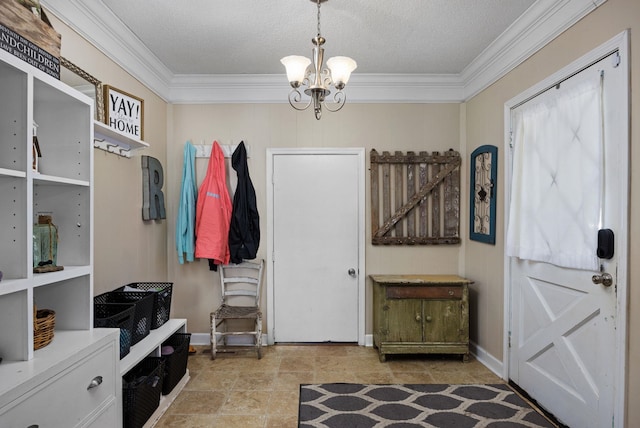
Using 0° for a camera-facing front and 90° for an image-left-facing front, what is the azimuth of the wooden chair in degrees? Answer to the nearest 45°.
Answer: approximately 0°

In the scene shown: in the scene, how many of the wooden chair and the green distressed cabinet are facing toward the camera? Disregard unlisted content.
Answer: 2

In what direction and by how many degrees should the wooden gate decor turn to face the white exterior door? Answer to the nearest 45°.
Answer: approximately 45° to its left

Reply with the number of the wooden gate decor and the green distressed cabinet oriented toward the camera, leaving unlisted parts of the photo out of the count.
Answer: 2

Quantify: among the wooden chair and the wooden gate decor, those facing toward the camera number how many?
2
